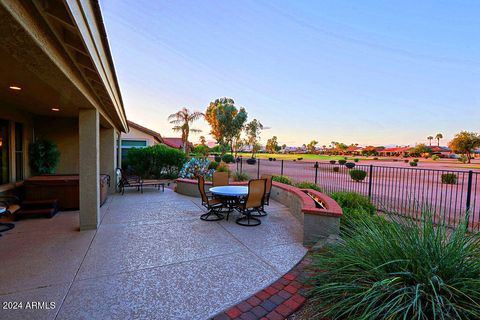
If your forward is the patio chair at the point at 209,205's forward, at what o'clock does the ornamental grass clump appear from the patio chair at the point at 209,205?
The ornamental grass clump is roughly at 2 o'clock from the patio chair.

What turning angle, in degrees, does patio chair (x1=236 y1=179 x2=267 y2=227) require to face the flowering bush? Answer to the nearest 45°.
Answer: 0° — it already faces it

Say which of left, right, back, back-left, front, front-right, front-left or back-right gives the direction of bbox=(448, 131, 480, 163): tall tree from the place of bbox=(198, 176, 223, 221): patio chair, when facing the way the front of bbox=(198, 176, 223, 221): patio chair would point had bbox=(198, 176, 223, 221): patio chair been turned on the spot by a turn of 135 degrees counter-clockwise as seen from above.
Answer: right

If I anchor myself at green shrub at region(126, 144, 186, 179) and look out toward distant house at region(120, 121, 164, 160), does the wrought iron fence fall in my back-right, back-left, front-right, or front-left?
back-right

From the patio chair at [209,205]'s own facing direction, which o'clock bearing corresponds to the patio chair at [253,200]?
the patio chair at [253,200] is roughly at 1 o'clock from the patio chair at [209,205].

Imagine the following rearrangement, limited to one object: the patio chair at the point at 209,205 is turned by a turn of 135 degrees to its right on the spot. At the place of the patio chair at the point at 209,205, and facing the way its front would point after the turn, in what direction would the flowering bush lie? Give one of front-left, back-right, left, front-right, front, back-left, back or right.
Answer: back-right

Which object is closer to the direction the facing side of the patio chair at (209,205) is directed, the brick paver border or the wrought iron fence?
the wrought iron fence

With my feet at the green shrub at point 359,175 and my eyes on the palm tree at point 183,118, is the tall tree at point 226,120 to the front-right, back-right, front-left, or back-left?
front-right

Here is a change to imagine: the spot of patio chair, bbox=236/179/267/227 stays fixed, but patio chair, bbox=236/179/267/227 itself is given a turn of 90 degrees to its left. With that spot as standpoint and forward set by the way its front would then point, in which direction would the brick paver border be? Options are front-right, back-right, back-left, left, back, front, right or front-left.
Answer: front-left

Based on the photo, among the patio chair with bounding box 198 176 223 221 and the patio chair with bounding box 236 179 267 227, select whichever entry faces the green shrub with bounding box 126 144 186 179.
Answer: the patio chair with bounding box 236 179 267 227

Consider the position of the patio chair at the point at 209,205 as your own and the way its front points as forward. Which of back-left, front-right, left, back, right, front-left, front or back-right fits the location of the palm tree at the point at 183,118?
left

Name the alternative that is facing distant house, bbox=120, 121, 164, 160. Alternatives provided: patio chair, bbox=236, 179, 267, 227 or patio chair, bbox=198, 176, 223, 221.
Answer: patio chair, bbox=236, 179, 267, 227

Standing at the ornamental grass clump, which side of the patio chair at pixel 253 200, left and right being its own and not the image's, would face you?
back

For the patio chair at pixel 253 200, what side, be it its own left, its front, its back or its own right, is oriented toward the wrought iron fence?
right

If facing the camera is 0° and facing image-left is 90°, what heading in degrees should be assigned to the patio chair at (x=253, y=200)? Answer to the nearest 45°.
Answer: approximately 135°

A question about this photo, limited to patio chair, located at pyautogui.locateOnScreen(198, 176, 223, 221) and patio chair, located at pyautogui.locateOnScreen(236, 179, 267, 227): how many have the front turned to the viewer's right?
1

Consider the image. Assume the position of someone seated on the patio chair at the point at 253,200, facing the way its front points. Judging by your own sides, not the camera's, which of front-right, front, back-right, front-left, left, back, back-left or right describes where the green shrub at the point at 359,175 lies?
right

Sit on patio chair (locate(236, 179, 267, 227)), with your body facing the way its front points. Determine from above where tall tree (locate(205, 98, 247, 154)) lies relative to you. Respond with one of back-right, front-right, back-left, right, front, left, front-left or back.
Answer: front-right

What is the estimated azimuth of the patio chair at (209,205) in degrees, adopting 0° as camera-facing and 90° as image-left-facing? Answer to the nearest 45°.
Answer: approximately 270°
